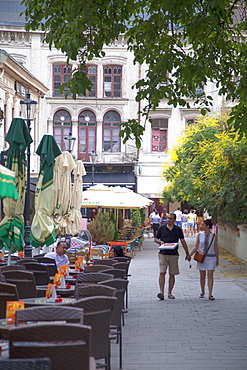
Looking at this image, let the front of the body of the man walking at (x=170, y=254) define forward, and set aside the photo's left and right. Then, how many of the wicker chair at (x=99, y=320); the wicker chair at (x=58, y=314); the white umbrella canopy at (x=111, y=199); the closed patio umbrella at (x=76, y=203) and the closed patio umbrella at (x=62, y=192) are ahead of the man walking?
2

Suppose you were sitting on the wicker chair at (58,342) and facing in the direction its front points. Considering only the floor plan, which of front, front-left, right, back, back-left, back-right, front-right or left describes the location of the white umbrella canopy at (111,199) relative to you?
front

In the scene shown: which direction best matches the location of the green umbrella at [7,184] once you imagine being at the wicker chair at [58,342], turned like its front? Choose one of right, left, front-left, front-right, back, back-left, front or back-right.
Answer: front

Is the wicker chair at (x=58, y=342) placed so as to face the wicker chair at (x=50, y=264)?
yes

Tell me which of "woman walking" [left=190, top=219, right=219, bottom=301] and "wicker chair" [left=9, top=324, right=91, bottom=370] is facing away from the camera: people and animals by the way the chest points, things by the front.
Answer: the wicker chair

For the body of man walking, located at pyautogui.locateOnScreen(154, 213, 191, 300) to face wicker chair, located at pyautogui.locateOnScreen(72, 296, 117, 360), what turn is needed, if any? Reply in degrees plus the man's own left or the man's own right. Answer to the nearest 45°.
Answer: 0° — they already face it

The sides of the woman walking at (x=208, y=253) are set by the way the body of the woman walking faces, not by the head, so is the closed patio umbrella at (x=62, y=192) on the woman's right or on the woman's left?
on the woman's right

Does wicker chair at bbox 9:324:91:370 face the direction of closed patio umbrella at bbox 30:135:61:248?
yes

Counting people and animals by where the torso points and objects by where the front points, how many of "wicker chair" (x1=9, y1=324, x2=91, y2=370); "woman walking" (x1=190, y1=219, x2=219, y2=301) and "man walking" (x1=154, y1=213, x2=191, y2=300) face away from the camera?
1

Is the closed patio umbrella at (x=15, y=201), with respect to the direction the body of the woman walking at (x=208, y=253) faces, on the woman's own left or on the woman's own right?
on the woman's own right

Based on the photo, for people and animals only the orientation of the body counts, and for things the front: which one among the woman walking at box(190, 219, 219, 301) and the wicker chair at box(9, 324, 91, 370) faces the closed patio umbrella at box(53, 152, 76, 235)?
the wicker chair

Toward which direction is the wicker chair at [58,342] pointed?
away from the camera

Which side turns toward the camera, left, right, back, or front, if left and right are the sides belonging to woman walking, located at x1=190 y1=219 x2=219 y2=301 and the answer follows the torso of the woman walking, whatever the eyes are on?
front

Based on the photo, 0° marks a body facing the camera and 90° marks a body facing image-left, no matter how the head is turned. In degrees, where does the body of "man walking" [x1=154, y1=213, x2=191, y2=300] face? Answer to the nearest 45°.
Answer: approximately 0°

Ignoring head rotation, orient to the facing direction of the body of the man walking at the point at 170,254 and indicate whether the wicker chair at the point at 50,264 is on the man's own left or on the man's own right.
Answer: on the man's own right

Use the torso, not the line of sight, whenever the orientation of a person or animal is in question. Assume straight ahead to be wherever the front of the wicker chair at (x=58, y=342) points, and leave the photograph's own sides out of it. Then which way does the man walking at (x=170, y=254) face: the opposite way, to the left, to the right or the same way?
the opposite way
